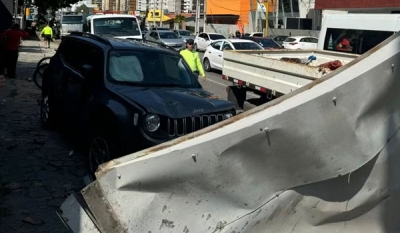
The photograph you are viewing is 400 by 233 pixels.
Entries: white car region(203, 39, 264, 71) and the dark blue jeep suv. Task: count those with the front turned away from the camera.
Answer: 0

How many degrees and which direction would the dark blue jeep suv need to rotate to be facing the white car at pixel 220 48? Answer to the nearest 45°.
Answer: approximately 135° to its left

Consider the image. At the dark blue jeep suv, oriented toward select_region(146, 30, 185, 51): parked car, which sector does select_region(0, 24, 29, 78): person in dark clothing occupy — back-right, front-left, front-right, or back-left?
front-left

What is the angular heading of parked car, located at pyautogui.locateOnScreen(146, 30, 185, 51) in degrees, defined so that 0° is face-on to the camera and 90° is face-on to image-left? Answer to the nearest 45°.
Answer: approximately 315°

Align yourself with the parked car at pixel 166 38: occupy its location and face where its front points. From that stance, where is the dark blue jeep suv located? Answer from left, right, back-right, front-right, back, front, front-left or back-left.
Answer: front-right

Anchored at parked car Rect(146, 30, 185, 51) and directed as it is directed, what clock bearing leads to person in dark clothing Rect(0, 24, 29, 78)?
The person in dark clothing is roughly at 2 o'clock from the parked car.

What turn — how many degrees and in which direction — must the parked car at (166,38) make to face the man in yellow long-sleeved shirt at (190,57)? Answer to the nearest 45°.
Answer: approximately 45° to its right
